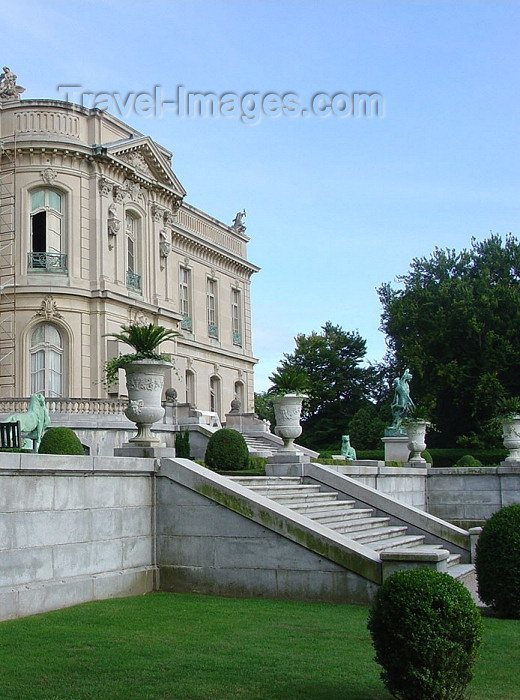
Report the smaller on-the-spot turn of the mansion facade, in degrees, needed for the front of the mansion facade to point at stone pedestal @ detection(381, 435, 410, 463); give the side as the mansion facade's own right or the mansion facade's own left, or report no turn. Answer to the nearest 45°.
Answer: approximately 45° to the mansion facade's own left

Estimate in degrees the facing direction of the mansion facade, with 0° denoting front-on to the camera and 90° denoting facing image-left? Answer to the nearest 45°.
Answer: approximately 315°

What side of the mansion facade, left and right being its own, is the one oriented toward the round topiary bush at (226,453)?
front

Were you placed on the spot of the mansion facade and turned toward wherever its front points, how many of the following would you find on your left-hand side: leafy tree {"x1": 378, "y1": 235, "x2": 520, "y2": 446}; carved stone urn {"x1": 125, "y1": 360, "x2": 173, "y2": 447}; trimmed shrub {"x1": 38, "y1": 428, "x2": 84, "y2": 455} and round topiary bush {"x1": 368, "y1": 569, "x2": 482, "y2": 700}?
1

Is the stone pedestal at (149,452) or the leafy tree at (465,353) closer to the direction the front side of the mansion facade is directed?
the stone pedestal

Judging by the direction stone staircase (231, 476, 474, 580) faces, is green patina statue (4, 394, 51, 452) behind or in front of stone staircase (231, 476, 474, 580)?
behind

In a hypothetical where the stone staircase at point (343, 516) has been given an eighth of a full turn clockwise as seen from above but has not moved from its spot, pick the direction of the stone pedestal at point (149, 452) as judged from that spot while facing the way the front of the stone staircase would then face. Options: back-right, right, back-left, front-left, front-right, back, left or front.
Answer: front-right

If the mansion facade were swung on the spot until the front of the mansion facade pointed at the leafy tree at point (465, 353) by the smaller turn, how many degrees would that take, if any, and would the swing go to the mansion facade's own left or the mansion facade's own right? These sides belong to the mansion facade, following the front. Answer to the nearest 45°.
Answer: approximately 90° to the mansion facade's own left

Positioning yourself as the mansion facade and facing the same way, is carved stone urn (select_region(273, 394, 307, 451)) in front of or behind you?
in front

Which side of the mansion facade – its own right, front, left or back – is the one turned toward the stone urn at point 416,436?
front

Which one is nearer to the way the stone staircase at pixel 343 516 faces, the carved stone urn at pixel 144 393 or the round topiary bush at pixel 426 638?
the round topiary bush

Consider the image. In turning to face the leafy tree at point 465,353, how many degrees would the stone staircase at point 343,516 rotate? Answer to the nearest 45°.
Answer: approximately 135° to its left

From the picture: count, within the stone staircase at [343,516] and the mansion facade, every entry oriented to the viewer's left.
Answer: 0

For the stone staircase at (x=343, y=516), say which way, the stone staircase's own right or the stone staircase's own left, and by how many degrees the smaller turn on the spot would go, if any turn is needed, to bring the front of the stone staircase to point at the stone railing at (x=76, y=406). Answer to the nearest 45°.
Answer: approximately 180°

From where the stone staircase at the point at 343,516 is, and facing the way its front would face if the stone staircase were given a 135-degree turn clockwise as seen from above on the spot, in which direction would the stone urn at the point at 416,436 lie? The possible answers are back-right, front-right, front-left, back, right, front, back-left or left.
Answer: right

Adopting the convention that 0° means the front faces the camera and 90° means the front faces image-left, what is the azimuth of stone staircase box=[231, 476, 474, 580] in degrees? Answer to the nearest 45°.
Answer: approximately 315°

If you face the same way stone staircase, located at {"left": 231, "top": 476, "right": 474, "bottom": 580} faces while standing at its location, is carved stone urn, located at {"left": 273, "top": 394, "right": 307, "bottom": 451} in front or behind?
behind
